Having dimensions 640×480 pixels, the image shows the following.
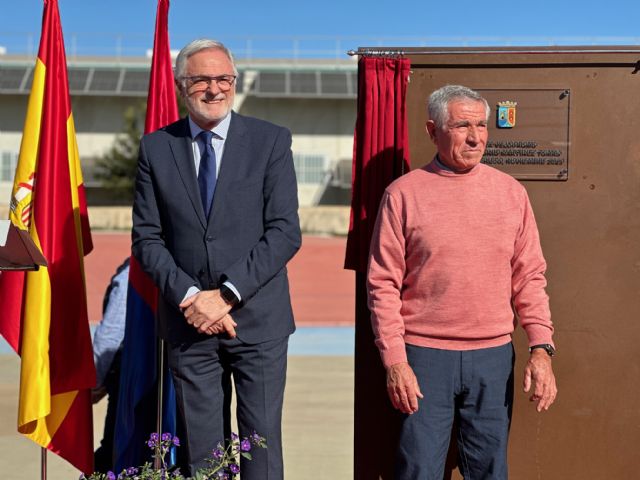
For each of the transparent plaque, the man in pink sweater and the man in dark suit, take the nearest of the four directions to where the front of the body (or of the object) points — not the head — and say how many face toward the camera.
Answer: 3

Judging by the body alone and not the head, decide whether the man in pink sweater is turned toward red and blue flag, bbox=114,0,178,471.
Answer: no

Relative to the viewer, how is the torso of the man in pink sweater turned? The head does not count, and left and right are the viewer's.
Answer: facing the viewer

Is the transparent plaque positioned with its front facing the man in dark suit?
no

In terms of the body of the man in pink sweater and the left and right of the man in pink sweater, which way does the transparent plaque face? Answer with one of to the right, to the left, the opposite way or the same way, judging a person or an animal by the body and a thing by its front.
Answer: the same way

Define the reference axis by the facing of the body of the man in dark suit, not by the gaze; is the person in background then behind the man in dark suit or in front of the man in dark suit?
behind

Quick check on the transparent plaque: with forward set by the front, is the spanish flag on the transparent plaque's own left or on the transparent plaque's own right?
on the transparent plaque's own right

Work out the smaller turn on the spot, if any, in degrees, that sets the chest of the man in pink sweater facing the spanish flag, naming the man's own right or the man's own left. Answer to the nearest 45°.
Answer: approximately 90° to the man's own right

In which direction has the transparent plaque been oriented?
toward the camera

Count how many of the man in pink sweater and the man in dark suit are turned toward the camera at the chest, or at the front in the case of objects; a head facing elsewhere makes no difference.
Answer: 2

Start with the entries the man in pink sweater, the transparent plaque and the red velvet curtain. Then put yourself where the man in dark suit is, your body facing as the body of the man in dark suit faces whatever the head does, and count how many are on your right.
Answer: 0
